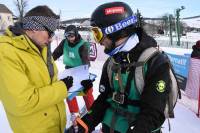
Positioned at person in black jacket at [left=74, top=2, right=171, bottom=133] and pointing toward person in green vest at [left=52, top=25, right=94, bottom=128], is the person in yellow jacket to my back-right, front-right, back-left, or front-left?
front-left

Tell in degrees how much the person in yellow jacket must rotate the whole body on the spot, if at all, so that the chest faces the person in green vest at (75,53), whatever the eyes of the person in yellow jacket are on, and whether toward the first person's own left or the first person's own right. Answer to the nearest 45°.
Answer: approximately 90° to the first person's own left

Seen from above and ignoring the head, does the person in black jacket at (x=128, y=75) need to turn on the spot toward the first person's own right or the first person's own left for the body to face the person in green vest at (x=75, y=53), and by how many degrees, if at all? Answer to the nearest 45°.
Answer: approximately 135° to the first person's own right

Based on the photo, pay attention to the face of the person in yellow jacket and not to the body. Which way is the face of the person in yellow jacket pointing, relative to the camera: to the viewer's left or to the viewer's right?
to the viewer's right

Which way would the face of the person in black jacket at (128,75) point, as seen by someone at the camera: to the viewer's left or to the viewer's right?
to the viewer's left

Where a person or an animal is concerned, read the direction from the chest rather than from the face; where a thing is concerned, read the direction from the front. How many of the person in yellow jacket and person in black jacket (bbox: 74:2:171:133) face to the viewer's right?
1

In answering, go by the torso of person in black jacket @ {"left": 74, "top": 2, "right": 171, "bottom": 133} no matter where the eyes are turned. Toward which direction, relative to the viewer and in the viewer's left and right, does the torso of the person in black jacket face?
facing the viewer and to the left of the viewer

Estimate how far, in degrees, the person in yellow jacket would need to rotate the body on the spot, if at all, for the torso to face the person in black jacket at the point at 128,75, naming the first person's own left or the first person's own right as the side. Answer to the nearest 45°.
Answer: approximately 45° to the first person's own right

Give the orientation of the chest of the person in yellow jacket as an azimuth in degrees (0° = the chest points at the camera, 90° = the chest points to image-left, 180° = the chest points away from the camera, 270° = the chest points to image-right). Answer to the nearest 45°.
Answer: approximately 270°

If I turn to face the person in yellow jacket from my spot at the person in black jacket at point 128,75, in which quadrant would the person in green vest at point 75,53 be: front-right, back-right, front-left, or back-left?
front-right

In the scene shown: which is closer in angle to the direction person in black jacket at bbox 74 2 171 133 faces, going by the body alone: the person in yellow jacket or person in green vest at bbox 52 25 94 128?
the person in yellow jacket

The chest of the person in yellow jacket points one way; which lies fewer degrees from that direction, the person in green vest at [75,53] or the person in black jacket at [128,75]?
the person in black jacket

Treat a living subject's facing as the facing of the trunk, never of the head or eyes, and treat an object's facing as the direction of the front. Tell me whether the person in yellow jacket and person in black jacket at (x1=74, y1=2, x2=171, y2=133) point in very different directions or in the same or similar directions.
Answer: very different directions

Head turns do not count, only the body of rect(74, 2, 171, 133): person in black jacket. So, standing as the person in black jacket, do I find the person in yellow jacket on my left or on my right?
on my right
